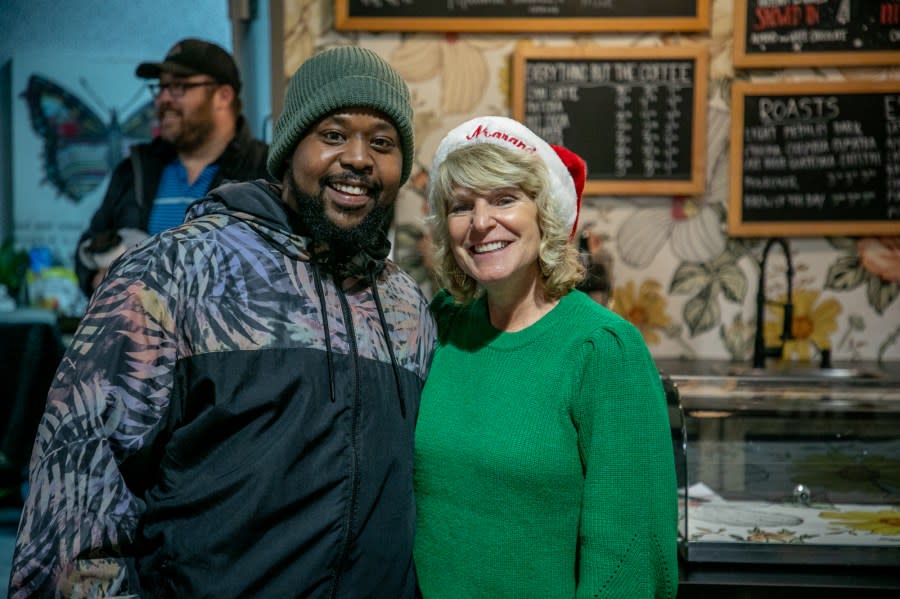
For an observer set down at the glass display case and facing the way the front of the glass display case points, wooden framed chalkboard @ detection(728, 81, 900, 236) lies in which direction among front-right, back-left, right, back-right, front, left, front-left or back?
back

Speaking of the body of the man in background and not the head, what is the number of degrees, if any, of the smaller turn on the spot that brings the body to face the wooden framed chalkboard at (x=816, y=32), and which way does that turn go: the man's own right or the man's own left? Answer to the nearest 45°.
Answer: approximately 135° to the man's own left

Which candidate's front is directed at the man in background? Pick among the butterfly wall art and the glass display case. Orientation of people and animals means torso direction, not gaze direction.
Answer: the butterfly wall art

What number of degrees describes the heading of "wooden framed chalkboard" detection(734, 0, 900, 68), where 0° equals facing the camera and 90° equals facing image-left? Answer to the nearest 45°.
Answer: approximately 0°

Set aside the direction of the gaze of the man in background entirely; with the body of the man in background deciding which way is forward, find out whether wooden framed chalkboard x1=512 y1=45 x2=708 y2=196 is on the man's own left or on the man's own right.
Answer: on the man's own left

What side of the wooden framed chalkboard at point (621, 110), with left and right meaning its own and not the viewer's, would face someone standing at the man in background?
right
